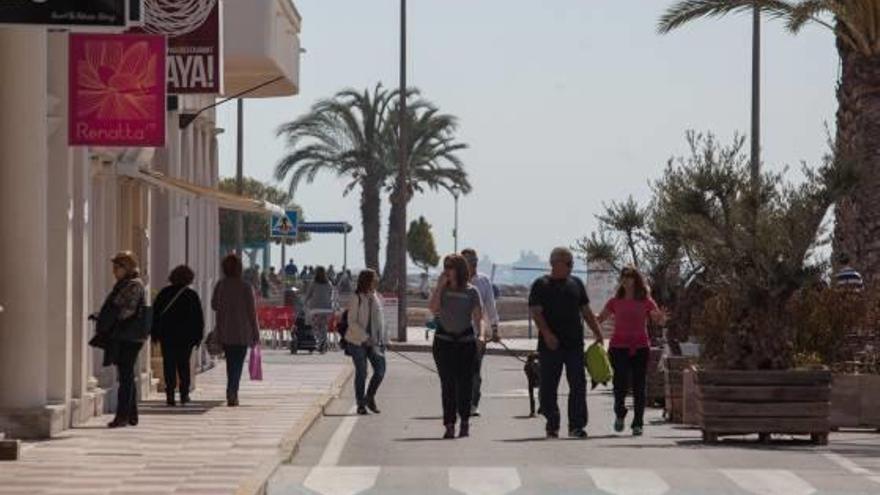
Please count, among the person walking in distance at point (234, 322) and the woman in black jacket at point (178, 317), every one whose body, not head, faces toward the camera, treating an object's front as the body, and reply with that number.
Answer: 0

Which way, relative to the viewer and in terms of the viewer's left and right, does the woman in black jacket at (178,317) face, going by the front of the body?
facing away from the viewer

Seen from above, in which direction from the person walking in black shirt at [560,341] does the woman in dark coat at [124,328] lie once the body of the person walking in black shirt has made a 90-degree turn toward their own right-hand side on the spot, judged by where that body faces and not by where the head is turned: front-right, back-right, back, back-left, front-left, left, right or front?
front

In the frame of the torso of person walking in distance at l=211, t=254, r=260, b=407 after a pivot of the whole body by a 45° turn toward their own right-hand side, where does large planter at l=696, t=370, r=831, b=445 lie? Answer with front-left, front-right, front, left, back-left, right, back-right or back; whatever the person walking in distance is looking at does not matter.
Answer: right

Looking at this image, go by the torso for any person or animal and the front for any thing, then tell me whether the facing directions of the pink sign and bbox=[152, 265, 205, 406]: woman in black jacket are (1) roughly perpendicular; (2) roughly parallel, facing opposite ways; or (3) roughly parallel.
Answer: roughly parallel, facing opposite ways

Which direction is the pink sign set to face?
toward the camera

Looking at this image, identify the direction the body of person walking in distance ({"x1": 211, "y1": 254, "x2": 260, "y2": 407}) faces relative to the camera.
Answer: away from the camera

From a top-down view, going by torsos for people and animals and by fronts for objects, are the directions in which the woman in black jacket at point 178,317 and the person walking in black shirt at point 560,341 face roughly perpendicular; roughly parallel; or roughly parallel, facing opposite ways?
roughly parallel, facing opposite ways

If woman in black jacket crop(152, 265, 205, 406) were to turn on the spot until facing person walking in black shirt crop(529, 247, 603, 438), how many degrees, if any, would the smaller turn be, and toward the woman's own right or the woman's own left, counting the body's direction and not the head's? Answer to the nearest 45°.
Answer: approximately 135° to the woman's own right

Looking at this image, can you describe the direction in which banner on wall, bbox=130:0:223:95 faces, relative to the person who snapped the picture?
facing the viewer

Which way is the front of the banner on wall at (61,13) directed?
toward the camera

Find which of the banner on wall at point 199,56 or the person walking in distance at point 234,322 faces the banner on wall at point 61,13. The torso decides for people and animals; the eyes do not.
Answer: the banner on wall at point 199,56

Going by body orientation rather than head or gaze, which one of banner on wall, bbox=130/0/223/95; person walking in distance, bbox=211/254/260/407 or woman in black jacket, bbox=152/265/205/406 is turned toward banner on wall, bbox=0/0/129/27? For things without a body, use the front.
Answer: banner on wall, bbox=130/0/223/95

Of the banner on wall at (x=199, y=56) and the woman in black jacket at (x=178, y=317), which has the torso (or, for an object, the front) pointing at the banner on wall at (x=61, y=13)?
the banner on wall at (x=199, y=56)

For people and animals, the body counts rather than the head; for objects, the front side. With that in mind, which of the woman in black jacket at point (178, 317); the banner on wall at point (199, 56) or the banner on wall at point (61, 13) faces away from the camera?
the woman in black jacket

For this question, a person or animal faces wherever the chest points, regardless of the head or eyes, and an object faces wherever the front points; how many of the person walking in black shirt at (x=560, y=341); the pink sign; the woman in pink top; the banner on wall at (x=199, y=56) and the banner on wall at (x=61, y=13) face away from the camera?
0

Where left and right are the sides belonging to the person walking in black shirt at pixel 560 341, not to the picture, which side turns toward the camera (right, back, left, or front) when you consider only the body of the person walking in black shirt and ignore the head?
front
